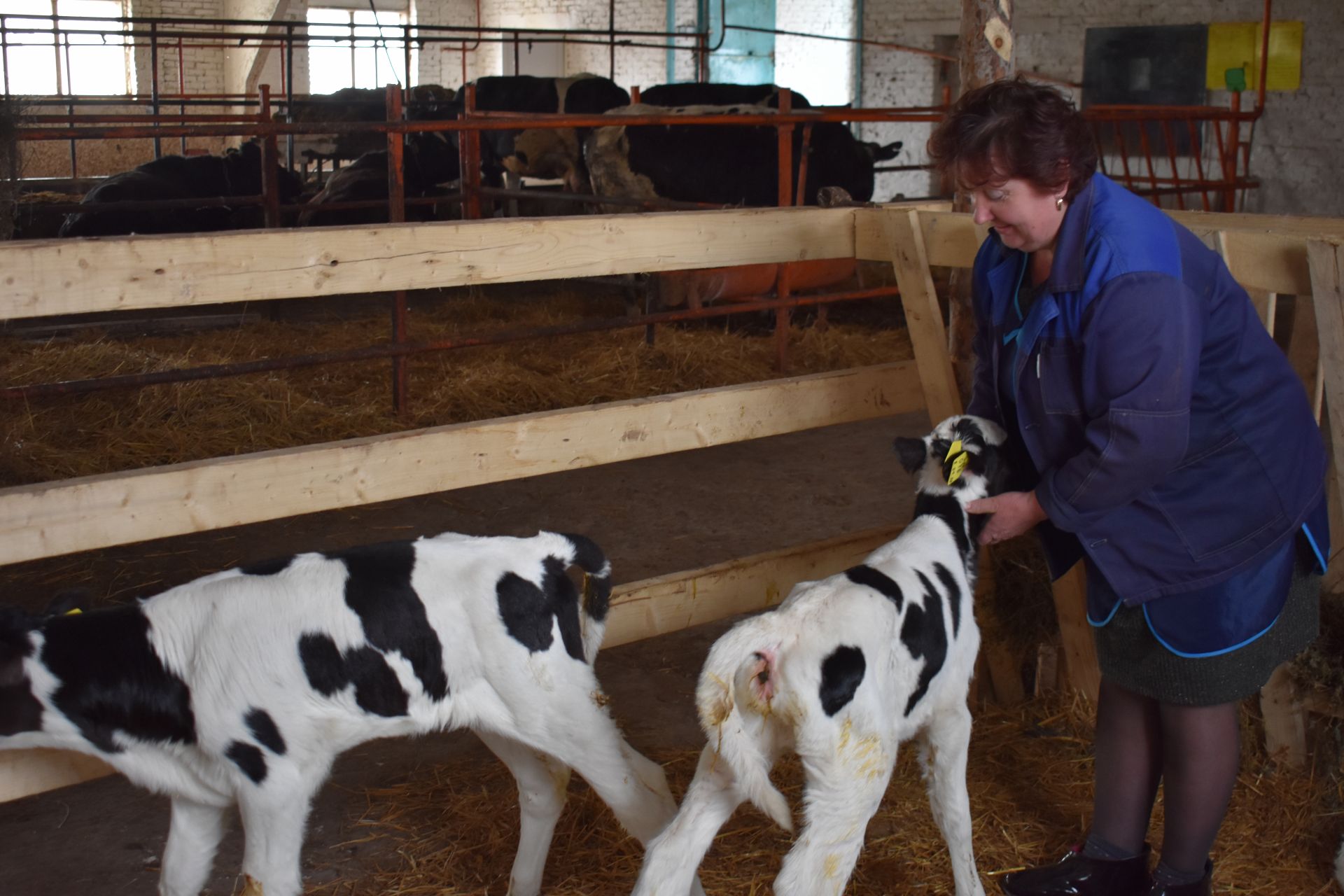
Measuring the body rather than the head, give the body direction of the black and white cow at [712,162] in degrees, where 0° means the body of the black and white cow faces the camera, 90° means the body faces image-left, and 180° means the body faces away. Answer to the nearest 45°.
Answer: approximately 270°

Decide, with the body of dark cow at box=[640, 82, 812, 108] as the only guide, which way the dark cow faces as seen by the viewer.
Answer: to the viewer's right

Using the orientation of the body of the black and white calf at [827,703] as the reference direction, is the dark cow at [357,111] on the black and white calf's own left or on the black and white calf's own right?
on the black and white calf's own left

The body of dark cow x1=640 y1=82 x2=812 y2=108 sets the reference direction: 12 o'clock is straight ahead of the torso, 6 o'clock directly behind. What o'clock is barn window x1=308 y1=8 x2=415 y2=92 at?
The barn window is roughly at 8 o'clock from the dark cow.

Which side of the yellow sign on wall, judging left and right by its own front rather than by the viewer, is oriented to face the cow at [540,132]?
right
